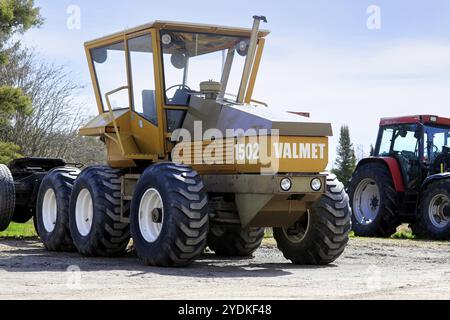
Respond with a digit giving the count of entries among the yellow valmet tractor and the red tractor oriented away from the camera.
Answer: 0

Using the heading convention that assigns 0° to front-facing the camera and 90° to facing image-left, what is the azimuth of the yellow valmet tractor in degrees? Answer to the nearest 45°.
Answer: approximately 315°

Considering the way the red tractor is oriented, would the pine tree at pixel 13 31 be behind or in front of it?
behind

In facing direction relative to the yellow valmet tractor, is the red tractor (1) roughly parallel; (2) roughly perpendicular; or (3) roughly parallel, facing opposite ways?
roughly parallel

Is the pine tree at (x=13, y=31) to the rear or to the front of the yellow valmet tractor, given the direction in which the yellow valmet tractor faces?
to the rear

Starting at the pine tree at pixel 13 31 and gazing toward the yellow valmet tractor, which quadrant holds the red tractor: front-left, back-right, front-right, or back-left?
front-left

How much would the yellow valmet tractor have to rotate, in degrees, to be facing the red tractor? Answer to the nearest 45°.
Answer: approximately 90° to its left
